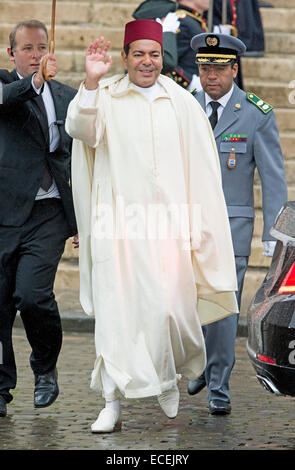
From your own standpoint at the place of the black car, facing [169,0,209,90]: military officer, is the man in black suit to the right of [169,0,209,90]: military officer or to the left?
left

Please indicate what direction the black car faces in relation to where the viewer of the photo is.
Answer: facing away from the viewer and to the right of the viewer

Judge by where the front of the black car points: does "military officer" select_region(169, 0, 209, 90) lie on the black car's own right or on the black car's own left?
on the black car's own left

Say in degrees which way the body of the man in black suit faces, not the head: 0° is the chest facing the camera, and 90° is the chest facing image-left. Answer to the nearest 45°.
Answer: approximately 315°

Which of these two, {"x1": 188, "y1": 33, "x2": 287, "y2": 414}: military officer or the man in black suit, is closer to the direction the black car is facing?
the military officer

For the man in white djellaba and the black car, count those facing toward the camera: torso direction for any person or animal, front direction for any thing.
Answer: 1

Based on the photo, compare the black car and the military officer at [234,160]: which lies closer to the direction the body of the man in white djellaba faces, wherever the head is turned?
the black car

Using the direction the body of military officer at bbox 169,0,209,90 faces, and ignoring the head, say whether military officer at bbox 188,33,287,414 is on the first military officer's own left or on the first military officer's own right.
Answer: on the first military officer's own left
